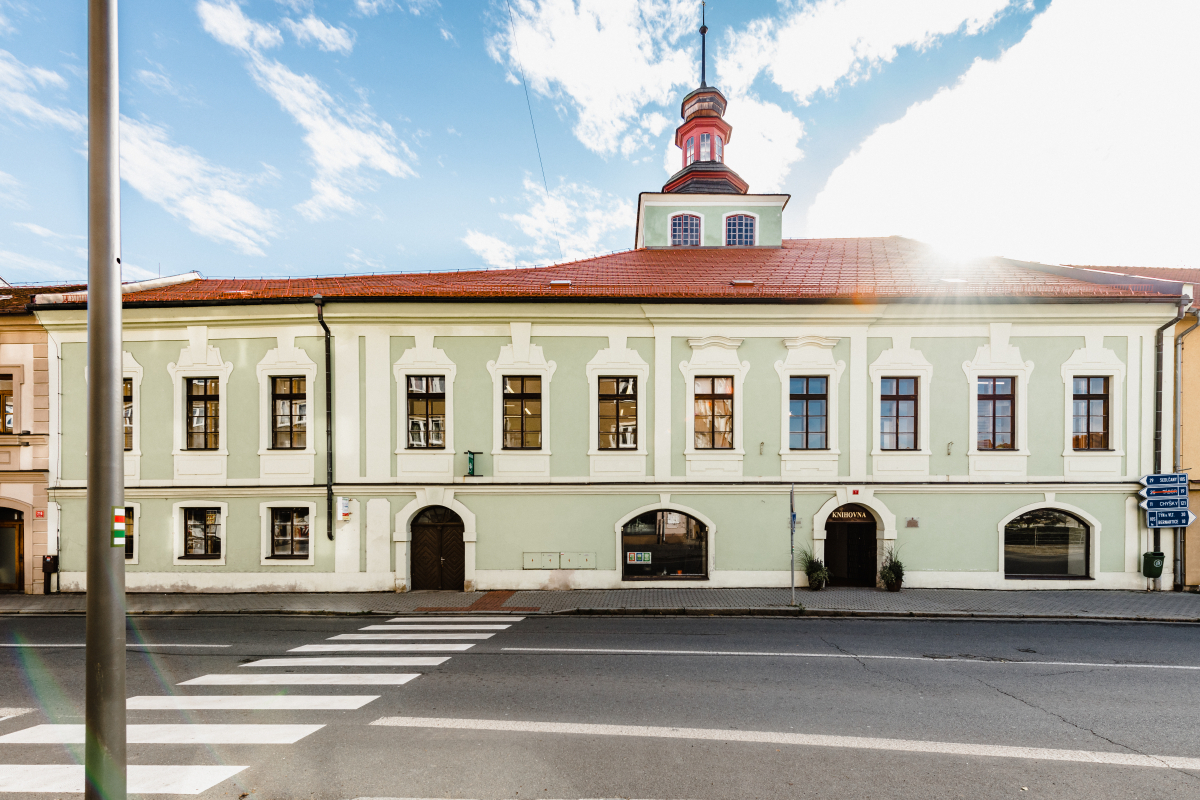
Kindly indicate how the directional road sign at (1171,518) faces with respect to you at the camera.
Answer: facing the viewer

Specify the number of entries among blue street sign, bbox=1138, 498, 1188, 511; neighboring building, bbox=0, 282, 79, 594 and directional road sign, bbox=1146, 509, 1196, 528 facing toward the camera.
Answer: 3

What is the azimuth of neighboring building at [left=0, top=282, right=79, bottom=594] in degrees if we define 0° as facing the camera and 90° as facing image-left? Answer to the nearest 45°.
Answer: approximately 0°

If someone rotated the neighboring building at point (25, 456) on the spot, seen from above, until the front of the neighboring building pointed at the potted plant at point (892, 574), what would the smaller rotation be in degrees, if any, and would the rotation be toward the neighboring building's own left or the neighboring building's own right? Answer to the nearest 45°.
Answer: approximately 45° to the neighboring building's own left

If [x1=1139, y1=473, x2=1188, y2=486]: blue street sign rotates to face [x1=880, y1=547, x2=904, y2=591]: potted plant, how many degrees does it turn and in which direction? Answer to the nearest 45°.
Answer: approximately 45° to its right

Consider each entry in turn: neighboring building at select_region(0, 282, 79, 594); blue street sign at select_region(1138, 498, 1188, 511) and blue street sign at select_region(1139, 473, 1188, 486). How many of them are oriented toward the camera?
3

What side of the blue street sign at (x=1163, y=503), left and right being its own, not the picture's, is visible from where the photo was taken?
front

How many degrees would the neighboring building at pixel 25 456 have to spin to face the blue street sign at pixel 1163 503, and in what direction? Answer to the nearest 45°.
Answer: approximately 45° to its left

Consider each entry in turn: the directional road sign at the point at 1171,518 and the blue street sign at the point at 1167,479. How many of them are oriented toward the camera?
2

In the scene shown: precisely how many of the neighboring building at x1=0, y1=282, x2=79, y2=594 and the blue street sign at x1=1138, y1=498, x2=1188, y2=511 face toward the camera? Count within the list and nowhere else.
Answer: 2
